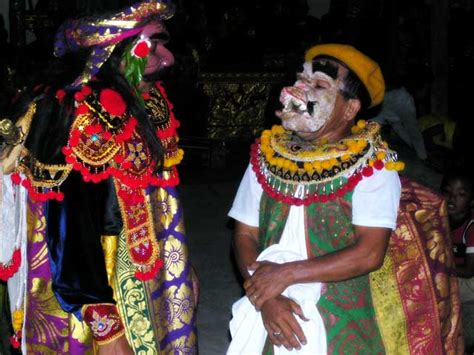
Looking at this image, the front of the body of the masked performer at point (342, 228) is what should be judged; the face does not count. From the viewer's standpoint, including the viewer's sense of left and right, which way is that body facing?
facing the viewer and to the left of the viewer

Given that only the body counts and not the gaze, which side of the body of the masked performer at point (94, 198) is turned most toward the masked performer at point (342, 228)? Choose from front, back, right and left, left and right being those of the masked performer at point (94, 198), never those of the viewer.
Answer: front

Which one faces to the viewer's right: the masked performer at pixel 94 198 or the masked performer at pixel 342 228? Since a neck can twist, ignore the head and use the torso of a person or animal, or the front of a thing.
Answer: the masked performer at pixel 94 198

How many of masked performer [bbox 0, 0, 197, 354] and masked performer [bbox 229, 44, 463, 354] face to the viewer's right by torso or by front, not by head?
1

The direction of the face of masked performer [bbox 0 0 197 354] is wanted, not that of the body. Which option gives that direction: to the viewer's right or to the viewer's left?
to the viewer's right

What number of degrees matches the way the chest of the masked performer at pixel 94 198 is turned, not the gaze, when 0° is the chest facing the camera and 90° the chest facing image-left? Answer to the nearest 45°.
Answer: approximately 270°

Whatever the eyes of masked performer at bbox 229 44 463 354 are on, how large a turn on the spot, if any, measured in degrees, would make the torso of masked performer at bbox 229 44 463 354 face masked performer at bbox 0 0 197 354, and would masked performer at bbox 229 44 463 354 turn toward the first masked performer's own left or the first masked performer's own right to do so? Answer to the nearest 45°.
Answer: approximately 45° to the first masked performer's own right
